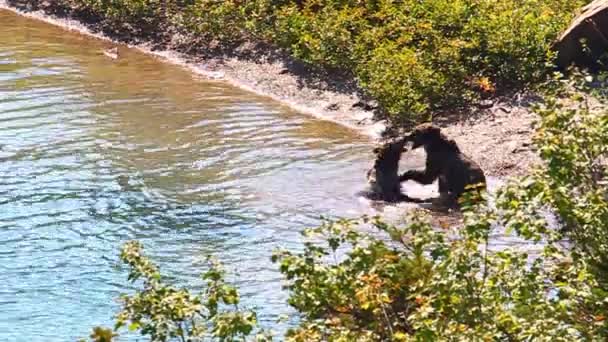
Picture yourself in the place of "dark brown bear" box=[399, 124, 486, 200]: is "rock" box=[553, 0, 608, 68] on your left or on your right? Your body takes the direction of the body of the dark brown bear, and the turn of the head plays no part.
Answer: on your right

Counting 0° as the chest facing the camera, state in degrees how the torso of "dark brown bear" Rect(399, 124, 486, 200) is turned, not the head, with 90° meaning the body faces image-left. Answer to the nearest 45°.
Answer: approximately 90°

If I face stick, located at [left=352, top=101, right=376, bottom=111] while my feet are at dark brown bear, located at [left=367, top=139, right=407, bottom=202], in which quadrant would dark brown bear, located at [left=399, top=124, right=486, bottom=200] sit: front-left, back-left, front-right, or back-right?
back-right

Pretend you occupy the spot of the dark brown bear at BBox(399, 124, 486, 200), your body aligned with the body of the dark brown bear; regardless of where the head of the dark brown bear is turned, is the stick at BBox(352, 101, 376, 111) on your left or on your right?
on your right
